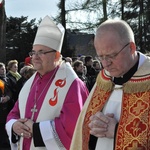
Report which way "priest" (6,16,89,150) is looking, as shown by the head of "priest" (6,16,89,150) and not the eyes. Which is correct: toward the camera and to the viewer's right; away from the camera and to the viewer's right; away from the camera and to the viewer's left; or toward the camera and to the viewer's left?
toward the camera and to the viewer's left

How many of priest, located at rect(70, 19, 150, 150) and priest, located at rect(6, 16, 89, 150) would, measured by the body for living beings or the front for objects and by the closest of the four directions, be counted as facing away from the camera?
0

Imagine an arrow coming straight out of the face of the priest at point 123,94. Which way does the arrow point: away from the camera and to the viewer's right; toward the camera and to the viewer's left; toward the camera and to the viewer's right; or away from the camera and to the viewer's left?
toward the camera and to the viewer's left

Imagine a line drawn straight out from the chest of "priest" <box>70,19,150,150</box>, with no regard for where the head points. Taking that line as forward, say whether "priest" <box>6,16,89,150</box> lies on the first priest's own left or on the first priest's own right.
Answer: on the first priest's own right

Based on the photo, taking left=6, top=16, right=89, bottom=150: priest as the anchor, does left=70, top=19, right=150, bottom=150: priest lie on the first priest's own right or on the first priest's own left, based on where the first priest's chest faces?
on the first priest's own left

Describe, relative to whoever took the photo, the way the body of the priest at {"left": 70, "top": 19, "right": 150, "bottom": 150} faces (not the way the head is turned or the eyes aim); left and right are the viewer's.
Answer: facing the viewer and to the left of the viewer
